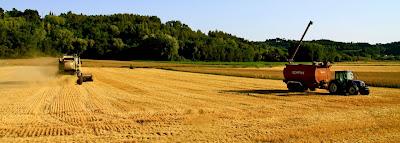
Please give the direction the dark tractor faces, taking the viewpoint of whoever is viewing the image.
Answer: facing the viewer and to the right of the viewer

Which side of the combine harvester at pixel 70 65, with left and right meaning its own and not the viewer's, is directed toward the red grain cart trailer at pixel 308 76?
front

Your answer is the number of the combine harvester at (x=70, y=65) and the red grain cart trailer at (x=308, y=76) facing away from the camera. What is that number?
0

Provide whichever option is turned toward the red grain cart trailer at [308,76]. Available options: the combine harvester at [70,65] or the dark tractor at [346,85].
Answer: the combine harvester

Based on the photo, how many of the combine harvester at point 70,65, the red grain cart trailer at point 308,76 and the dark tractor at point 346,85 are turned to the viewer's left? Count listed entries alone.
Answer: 0

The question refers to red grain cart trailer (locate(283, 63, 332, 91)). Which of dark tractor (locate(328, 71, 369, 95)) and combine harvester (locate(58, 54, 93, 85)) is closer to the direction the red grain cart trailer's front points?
the dark tractor

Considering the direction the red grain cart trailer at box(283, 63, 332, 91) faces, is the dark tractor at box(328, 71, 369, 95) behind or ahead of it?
ahead

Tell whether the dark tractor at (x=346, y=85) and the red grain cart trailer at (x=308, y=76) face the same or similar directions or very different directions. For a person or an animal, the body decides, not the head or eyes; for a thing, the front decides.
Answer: same or similar directions
